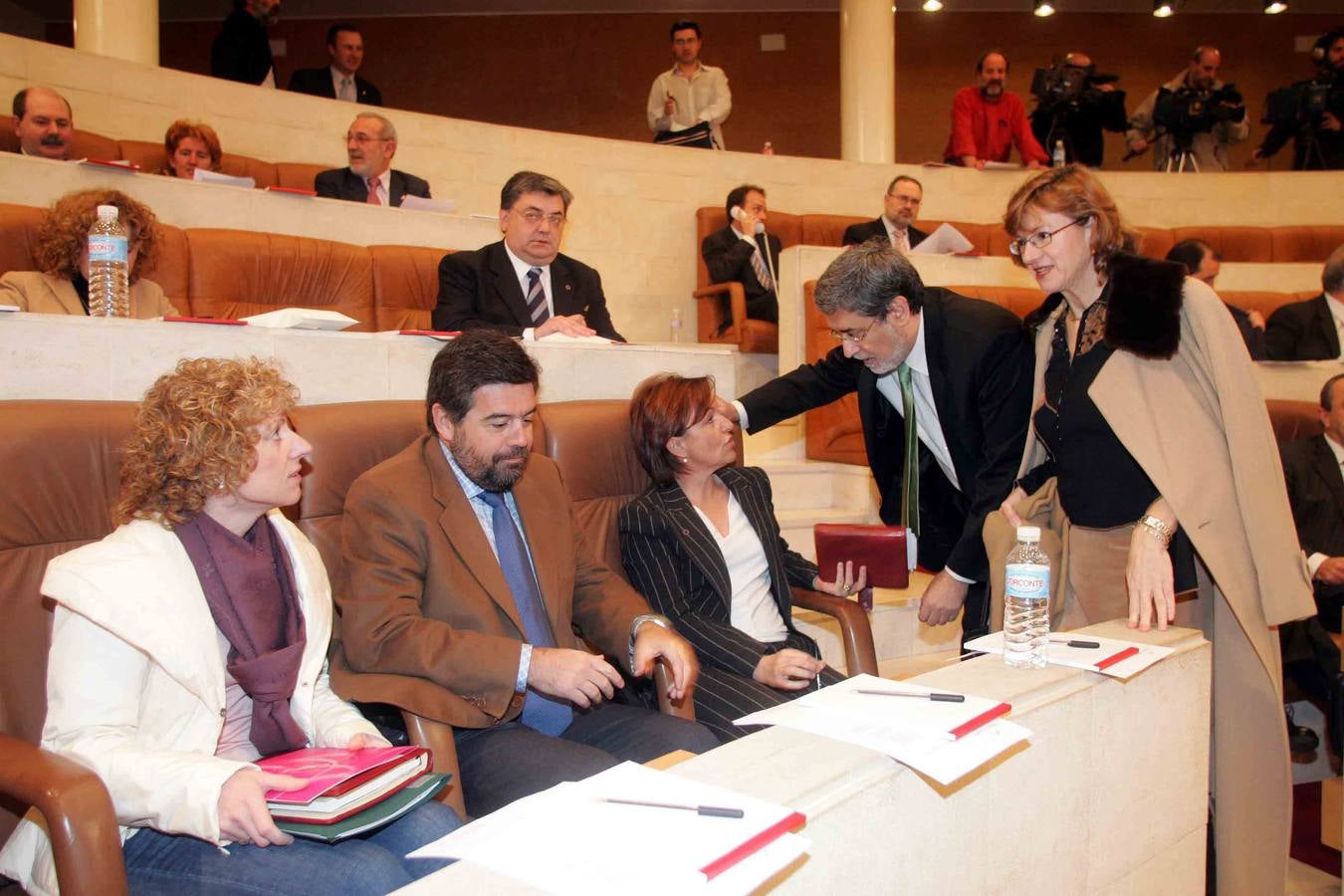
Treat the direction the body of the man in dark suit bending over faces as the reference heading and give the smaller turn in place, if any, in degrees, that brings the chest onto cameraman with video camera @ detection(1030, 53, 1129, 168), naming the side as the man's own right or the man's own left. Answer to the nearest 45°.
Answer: approximately 135° to the man's own right

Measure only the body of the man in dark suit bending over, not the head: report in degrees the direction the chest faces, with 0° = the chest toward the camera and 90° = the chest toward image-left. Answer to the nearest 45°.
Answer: approximately 45°

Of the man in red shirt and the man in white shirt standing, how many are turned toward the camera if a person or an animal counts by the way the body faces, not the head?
2

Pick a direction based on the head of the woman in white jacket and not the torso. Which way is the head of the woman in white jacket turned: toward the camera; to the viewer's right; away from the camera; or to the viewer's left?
to the viewer's right

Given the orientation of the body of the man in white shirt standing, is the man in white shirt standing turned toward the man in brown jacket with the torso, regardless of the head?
yes

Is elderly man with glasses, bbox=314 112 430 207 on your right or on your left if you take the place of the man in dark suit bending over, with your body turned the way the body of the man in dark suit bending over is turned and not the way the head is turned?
on your right

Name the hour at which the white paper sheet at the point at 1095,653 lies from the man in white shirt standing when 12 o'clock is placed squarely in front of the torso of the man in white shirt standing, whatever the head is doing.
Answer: The white paper sheet is roughly at 12 o'clock from the man in white shirt standing.

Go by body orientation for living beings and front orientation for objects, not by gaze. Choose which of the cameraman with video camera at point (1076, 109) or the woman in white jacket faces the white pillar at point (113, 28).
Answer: the cameraman with video camera

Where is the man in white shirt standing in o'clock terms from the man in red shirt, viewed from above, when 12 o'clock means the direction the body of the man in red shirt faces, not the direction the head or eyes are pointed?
The man in white shirt standing is roughly at 2 o'clock from the man in red shirt.

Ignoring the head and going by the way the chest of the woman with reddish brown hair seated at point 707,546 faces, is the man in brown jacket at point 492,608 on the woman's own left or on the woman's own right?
on the woman's own right
